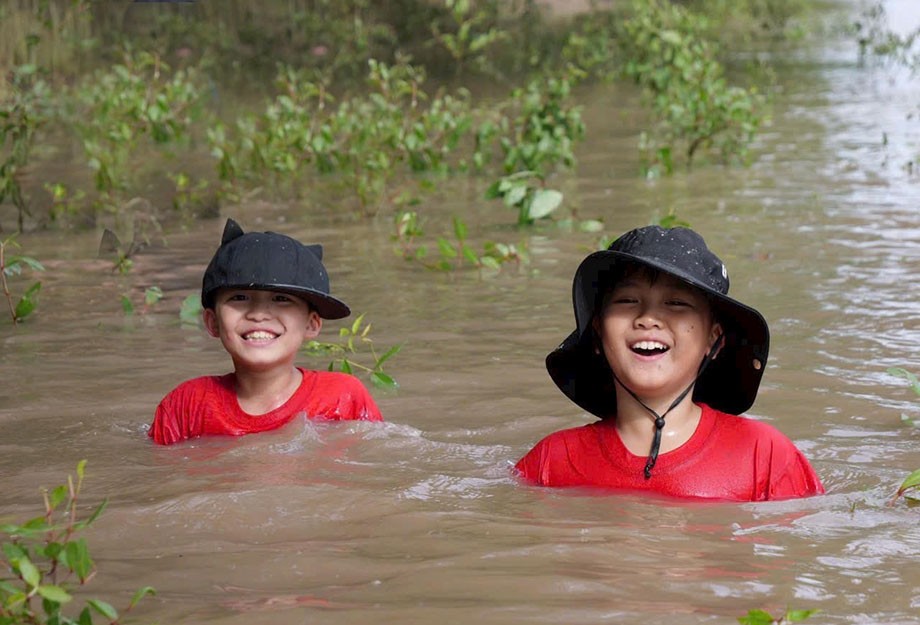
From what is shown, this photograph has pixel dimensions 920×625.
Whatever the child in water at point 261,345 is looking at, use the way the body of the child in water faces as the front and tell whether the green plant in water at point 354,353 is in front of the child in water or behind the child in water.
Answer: behind

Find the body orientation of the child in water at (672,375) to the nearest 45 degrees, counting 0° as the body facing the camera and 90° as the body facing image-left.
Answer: approximately 0°

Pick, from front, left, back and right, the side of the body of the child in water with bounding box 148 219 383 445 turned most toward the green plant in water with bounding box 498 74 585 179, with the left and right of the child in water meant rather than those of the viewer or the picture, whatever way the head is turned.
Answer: back

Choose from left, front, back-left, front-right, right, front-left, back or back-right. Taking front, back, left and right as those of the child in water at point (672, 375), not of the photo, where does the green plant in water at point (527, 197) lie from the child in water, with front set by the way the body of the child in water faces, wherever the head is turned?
back

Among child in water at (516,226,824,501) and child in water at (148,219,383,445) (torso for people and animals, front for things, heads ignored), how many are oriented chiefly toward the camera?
2

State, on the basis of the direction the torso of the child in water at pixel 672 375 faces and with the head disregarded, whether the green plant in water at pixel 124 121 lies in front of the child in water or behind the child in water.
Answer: behind

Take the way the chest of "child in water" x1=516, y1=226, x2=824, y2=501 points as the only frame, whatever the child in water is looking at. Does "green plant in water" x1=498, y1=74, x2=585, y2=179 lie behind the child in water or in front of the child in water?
behind

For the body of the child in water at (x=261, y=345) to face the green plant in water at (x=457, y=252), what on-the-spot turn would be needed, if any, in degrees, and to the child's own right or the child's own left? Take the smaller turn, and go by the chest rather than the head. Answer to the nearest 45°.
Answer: approximately 180°

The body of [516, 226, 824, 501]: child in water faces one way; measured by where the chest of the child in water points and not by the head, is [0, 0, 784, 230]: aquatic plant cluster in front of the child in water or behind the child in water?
behind

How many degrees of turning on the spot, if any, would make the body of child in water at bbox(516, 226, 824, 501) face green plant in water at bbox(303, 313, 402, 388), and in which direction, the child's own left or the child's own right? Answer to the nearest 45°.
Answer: approximately 135° to the child's own right

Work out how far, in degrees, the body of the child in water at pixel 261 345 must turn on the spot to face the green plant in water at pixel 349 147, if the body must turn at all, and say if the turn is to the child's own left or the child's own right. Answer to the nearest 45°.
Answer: approximately 180°
